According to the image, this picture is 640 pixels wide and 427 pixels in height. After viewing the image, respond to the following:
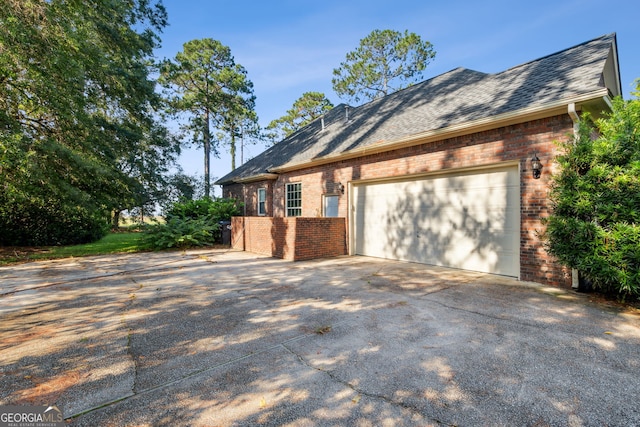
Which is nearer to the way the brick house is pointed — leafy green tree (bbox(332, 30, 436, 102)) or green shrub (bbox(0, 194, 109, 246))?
the green shrub

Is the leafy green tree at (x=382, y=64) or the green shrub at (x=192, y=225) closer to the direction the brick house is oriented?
the green shrub

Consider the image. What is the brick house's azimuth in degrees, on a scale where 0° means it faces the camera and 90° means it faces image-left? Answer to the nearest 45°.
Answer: approximately 45°

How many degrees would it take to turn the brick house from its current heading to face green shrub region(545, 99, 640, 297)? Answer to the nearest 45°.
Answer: approximately 90° to its left

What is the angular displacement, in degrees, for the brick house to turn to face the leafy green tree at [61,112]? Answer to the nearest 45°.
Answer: approximately 45° to its right

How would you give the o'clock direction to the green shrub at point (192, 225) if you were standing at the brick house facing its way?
The green shrub is roughly at 2 o'clock from the brick house.
